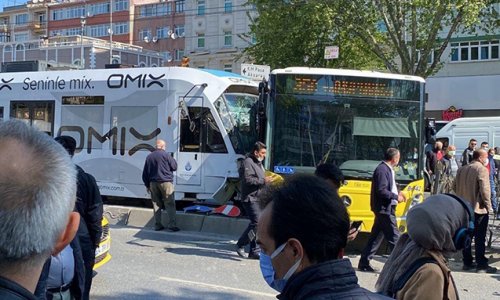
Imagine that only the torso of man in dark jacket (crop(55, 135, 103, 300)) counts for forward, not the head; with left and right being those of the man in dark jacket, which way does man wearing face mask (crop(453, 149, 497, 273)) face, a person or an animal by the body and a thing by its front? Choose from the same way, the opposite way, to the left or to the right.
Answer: the opposite way

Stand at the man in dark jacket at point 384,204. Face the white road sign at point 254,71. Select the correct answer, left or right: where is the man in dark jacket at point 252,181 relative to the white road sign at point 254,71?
left

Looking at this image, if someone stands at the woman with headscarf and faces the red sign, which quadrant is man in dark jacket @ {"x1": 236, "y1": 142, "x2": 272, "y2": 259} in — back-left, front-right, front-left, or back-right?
front-left

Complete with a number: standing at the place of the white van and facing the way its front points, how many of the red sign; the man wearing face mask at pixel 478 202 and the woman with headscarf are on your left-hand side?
2

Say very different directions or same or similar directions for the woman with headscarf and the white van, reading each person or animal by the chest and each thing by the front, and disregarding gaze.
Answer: very different directions

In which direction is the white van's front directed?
to the viewer's left

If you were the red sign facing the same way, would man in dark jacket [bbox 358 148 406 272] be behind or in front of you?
in front

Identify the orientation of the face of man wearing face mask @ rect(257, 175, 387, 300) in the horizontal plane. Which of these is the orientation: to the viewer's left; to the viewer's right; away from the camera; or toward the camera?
to the viewer's left

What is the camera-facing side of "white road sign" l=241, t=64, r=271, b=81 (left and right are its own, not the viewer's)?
front

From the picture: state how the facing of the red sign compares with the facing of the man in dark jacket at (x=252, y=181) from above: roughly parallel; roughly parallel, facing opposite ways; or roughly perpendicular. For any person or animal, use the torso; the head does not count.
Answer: roughly perpendicular

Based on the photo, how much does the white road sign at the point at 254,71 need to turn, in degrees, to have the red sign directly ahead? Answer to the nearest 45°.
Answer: approximately 135° to its left

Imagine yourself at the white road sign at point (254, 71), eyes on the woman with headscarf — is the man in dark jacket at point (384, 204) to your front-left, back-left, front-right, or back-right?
front-left

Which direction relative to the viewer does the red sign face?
toward the camera
